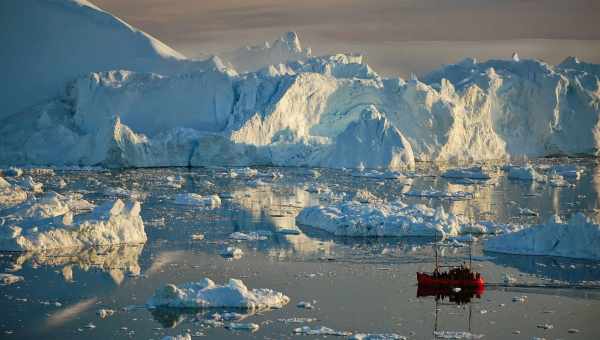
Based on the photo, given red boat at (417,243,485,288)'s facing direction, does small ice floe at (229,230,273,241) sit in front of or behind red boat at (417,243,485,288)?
in front

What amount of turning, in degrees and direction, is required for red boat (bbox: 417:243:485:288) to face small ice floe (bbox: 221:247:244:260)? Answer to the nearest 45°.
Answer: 0° — it already faces it

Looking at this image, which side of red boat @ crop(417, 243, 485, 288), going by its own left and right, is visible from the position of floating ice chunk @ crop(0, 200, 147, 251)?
front

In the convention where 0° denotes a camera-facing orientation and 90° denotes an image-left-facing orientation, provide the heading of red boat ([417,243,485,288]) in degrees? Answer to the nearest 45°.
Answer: approximately 90°

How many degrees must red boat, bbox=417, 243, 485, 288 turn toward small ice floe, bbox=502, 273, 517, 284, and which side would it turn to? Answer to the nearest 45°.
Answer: approximately 135° to its right

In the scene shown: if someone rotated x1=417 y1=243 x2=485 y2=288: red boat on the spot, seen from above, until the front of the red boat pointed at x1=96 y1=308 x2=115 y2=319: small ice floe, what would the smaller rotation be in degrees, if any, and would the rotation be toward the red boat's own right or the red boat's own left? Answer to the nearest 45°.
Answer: approximately 45° to the red boat's own left

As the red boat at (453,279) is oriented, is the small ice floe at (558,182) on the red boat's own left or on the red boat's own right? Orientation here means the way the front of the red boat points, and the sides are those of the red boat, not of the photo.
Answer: on the red boat's own right

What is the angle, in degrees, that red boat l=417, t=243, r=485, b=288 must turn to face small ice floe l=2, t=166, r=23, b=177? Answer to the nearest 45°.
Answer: approximately 45° to its right

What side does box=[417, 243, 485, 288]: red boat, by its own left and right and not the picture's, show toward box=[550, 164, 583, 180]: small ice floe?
right

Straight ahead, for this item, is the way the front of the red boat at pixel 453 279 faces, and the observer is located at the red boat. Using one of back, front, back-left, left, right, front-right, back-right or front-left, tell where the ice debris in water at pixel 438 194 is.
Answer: right

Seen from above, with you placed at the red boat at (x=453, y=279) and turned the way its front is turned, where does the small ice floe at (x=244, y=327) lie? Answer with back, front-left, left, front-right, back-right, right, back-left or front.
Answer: front-left

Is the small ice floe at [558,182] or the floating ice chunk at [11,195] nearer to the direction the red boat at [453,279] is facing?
the floating ice chunk

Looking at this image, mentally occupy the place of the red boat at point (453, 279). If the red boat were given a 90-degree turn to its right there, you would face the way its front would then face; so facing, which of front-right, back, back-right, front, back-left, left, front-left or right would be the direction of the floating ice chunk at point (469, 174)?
front
